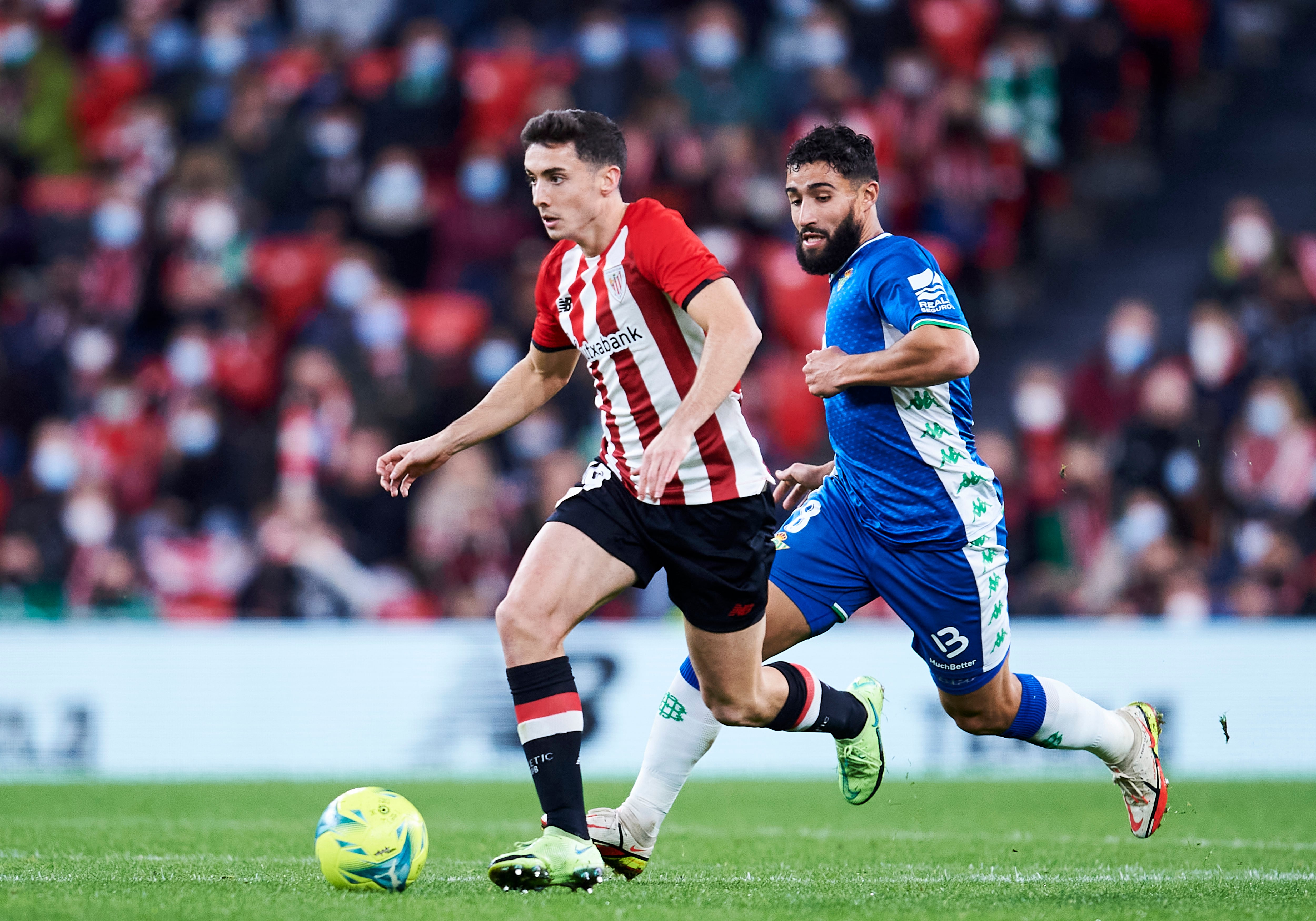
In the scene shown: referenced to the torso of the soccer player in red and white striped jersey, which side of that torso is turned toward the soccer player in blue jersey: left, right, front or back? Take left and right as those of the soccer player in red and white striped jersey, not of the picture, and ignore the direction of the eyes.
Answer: back

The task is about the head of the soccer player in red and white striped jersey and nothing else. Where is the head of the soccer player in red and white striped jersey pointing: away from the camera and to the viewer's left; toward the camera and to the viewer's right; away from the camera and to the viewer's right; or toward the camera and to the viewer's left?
toward the camera and to the viewer's left

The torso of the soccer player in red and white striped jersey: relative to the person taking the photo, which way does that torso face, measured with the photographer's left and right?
facing the viewer and to the left of the viewer
